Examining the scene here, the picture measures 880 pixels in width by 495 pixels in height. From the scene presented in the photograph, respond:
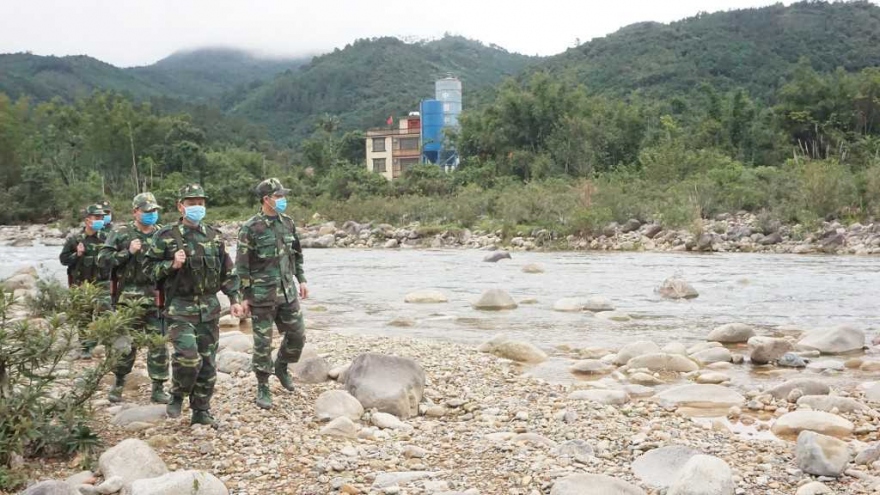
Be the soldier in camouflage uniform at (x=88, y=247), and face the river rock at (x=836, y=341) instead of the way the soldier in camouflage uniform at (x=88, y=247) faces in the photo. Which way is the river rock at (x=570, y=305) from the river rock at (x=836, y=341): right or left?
left

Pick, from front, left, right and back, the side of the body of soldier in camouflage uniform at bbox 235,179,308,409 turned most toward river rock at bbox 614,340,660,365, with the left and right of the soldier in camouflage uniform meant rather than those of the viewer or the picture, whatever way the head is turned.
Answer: left

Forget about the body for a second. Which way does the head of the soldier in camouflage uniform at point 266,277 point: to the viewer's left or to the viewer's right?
to the viewer's right

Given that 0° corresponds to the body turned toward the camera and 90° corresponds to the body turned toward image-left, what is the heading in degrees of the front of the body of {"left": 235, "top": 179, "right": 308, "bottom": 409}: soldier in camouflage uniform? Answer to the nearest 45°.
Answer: approximately 315°

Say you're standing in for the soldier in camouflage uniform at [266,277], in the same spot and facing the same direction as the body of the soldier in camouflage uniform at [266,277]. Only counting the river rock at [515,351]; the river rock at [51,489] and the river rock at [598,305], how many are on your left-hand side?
2

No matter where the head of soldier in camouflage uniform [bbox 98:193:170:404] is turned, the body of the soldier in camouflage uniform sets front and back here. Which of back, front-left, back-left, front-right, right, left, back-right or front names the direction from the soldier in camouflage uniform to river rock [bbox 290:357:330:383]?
front-left

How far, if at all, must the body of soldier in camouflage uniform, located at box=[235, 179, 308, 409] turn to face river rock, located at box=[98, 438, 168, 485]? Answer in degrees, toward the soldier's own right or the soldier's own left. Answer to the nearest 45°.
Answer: approximately 90° to the soldier's own right

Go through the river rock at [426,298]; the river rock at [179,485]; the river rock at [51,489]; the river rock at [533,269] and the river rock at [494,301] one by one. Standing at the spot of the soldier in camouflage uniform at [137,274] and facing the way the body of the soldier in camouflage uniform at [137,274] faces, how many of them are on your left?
3

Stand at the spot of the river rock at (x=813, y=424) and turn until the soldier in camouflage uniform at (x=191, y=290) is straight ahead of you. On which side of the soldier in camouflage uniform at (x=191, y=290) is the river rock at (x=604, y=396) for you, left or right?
right

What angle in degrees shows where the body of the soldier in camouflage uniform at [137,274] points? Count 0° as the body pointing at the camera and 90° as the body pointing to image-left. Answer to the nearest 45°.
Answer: approximately 315°

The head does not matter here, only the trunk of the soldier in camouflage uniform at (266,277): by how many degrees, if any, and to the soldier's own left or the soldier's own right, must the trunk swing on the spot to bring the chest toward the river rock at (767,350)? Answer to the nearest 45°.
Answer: approximately 45° to the soldier's own left

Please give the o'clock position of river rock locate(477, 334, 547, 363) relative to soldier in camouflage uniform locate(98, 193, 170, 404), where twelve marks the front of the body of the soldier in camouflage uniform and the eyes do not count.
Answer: The river rock is roughly at 10 o'clock from the soldier in camouflage uniform.

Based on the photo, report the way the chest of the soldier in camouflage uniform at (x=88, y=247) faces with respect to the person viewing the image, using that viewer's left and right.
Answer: facing the viewer and to the right of the viewer
